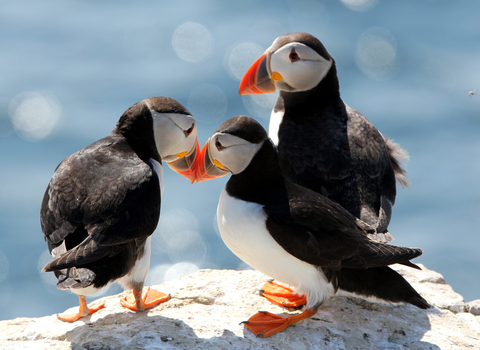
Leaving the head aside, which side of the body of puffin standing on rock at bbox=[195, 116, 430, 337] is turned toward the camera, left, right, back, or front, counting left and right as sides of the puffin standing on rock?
left

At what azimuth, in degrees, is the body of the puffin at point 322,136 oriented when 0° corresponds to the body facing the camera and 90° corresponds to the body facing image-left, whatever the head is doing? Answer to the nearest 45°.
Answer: approximately 90°

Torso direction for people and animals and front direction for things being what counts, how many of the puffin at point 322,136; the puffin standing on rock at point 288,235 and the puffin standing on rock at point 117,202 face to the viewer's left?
2

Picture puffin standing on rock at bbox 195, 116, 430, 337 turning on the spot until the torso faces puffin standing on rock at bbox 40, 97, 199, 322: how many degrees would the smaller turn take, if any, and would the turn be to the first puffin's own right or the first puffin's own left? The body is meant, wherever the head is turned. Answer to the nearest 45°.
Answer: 0° — it already faces it

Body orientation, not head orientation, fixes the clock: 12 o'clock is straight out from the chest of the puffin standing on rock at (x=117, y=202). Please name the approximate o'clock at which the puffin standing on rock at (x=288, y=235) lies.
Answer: the puffin standing on rock at (x=288, y=235) is roughly at 2 o'clock from the puffin standing on rock at (x=117, y=202).
